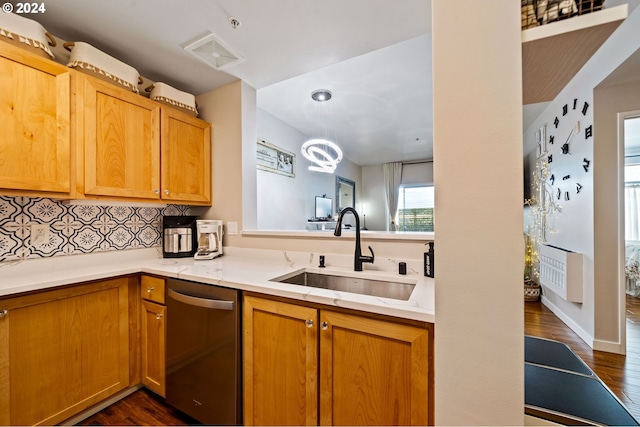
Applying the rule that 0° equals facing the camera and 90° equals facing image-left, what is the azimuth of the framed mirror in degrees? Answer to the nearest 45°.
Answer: approximately 315°

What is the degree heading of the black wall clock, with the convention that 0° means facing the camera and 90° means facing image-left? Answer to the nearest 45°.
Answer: approximately 45°

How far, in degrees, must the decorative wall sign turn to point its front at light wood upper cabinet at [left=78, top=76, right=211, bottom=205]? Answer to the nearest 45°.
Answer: approximately 90° to its right

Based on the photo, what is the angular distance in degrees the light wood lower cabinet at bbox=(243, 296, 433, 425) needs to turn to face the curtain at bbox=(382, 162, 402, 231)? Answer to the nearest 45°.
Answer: approximately 135° to its right

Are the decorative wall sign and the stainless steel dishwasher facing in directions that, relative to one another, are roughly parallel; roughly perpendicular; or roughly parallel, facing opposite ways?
roughly perpendicular

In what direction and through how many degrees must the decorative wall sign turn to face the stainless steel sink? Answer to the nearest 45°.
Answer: approximately 45° to its right

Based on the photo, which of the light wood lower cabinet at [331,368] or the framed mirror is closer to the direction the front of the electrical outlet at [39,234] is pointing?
the light wood lower cabinet
